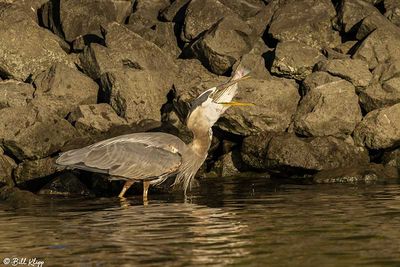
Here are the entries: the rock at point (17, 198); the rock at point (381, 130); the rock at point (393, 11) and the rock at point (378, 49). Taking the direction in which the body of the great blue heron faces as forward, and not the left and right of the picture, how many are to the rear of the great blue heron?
1

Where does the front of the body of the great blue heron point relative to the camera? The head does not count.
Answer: to the viewer's right

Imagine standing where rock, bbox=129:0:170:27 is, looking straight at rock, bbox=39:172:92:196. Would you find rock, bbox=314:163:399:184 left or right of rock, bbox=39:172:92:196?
left

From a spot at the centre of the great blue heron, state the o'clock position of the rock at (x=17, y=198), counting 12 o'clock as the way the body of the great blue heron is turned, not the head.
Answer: The rock is roughly at 6 o'clock from the great blue heron.

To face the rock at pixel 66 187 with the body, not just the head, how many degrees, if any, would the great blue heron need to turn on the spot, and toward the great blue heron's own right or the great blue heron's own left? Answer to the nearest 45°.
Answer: approximately 135° to the great blue heron's own left

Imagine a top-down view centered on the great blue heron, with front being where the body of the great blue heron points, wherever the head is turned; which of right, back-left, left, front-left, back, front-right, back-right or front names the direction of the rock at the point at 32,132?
back-left

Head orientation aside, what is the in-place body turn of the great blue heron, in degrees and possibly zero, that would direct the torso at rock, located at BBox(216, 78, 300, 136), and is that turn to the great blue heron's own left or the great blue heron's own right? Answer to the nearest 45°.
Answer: approximately 45° to the great blue heron's own left

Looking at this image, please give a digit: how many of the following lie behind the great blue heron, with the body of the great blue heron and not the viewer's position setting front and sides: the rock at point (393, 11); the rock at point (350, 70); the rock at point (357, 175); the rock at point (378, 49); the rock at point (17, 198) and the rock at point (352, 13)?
1

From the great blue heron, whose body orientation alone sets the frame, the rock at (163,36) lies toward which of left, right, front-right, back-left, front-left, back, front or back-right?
left

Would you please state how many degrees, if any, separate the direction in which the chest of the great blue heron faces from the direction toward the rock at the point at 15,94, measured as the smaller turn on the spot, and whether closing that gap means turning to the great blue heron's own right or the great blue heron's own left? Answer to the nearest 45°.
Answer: approximately 135° to the great blue heron's own left
